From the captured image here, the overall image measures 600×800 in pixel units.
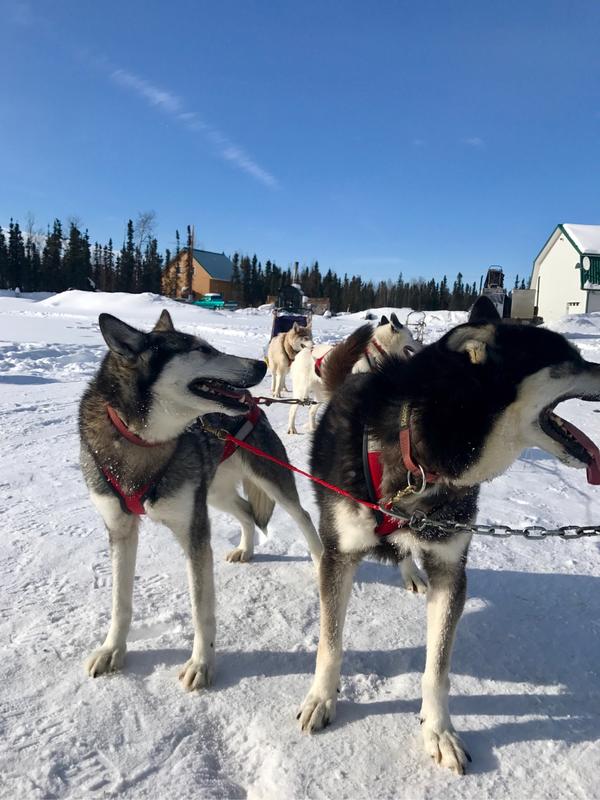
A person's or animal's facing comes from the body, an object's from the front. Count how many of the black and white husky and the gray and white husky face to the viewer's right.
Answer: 0

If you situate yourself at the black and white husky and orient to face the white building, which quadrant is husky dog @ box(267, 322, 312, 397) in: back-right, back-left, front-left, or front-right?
front-left

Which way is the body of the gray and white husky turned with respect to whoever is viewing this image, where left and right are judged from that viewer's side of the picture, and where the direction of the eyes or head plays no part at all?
facing the viewer and to the left of the viewer

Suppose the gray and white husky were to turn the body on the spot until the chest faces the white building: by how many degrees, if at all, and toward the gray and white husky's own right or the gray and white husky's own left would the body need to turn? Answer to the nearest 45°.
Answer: approximately 180°

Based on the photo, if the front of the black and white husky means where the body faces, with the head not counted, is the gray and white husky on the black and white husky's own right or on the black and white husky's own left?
on the black and white husky's own right

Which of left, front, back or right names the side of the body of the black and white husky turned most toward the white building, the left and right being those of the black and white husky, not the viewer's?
back

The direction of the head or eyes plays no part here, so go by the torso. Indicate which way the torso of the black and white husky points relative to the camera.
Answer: toward the camera

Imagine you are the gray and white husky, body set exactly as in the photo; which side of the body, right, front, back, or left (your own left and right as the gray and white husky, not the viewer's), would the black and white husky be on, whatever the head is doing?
left
